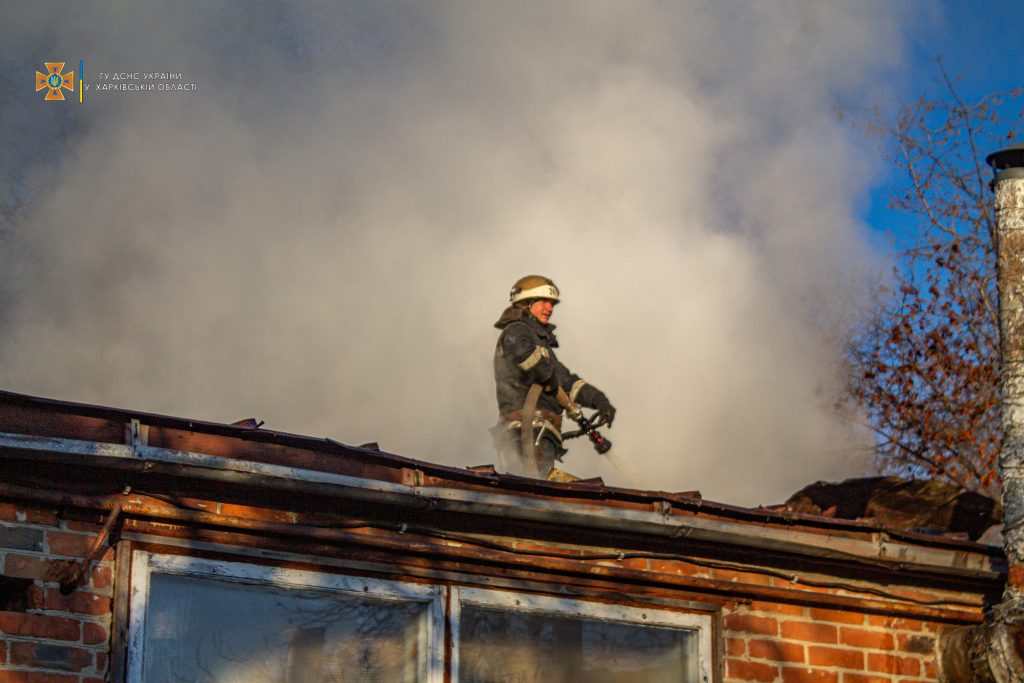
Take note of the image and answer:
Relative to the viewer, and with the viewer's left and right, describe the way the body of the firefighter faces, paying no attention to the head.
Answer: facing to the right of the viewer

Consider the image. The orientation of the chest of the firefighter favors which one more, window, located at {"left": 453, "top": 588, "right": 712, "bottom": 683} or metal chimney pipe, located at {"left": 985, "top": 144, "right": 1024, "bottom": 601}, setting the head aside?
the metal chimney pipe

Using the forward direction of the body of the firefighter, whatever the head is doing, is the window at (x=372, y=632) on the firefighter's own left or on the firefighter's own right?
on the firefighter's own right

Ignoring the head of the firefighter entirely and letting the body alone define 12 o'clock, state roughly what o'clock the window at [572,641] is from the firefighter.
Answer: The window is roughly at 3 o'clock from the firefighter.

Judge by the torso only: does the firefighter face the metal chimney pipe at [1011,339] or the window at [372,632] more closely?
the metal chimney pipe
